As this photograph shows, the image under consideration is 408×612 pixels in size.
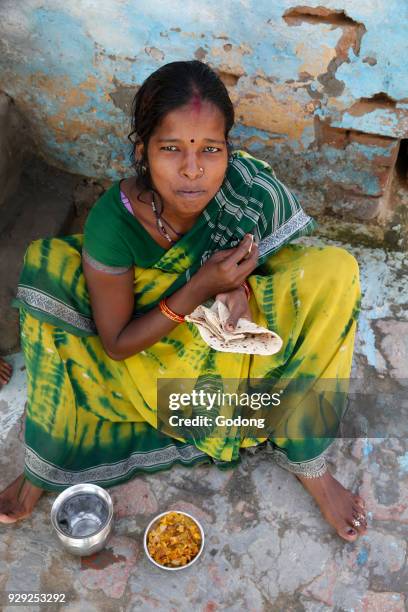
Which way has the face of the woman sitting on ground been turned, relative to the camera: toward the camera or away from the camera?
toward the camera

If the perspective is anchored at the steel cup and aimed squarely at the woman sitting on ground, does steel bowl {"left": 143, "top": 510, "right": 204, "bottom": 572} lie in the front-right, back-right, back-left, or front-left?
front-right

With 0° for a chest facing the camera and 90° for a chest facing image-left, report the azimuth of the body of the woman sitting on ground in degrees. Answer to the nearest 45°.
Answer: approximately 0°

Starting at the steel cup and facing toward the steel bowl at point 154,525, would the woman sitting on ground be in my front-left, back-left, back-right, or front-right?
front-left

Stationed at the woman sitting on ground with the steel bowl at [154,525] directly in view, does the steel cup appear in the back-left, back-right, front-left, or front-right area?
front-right
